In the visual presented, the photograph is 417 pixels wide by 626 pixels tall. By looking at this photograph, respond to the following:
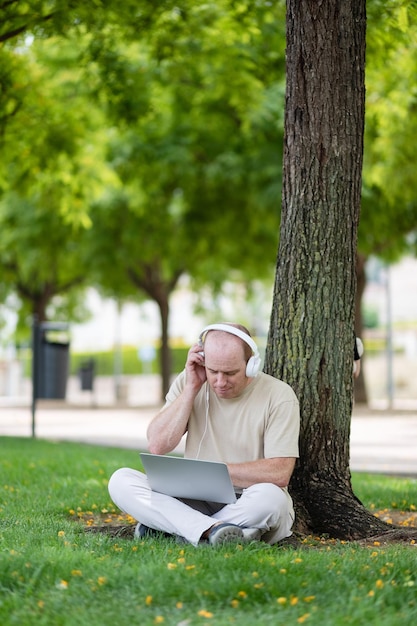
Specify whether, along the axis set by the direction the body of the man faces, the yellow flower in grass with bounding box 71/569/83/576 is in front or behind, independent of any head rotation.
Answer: in front

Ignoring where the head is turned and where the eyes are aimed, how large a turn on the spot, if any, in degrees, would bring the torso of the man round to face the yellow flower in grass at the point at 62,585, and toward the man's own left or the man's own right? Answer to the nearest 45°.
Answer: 0° — they already face it

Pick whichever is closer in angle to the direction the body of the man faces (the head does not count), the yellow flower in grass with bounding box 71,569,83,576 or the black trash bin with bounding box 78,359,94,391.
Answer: the yellow flower in grass

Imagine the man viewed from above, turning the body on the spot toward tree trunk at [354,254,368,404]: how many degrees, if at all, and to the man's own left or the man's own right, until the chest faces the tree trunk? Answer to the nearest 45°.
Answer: approximately 135° to the man's own right

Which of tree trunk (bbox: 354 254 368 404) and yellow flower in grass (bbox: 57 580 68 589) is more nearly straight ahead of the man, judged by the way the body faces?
the yellow flower in grass

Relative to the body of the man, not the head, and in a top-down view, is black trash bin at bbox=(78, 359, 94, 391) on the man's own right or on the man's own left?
on the man's own right

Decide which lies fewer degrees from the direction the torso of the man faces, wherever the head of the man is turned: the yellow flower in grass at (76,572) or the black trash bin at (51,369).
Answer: the yellow flower in grass

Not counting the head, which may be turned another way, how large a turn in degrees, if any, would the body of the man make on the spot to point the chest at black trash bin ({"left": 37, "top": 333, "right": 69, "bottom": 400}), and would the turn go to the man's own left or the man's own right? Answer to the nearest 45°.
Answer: approximately 135° to the man's own right

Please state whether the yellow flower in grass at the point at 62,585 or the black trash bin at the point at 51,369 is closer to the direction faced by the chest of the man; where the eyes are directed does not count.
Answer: the yellow flower in grass

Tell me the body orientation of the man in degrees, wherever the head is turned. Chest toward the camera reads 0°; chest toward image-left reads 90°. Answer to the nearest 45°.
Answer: approximately 45°
